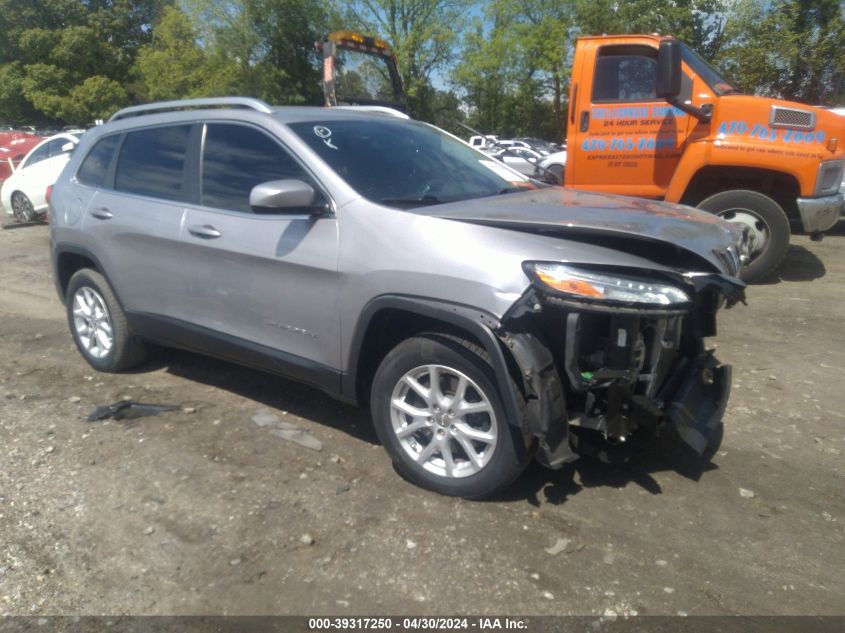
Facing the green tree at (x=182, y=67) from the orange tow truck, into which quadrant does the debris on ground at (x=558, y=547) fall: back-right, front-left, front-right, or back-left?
back-left

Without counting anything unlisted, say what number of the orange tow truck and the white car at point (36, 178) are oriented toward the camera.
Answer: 0

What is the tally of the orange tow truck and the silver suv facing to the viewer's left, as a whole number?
0

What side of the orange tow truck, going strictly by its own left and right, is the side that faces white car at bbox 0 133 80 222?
back

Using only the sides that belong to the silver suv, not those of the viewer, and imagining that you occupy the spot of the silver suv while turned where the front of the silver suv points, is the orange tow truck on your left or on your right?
on your left

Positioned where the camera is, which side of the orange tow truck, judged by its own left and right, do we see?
right

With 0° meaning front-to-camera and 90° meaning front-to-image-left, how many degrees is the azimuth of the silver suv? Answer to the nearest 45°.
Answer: approximately 315°
